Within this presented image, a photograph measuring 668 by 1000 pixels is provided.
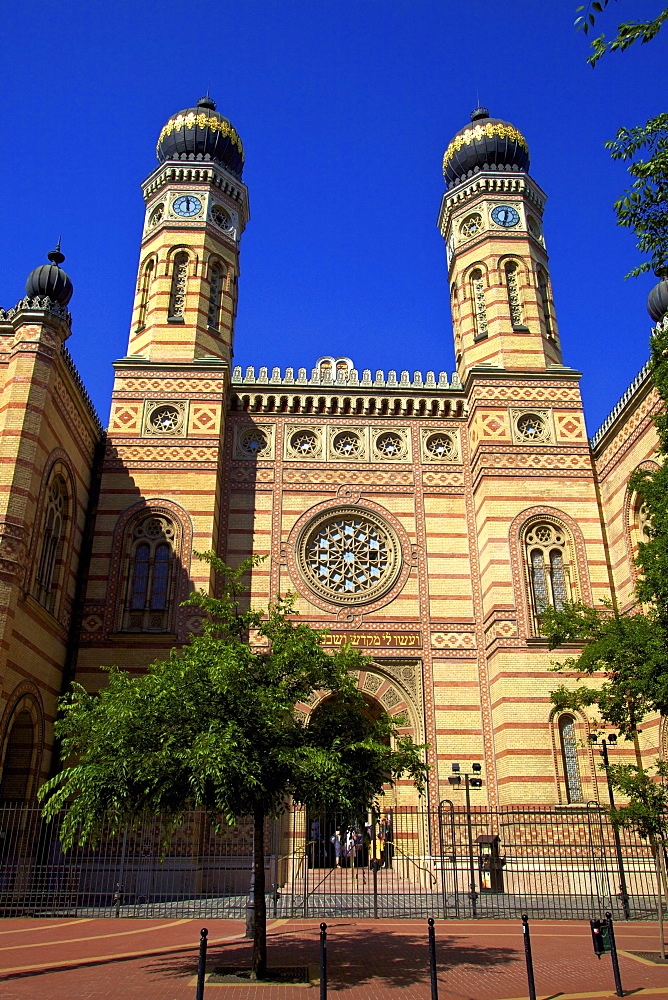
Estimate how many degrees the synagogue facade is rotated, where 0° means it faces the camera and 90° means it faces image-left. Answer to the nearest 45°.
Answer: approximately 0°

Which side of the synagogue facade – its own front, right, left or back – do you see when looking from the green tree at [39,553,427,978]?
front
